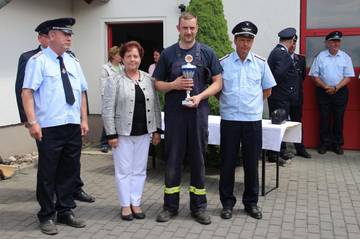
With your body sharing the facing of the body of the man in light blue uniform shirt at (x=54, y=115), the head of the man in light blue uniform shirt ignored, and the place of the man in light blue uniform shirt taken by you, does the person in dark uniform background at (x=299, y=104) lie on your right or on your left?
on your left

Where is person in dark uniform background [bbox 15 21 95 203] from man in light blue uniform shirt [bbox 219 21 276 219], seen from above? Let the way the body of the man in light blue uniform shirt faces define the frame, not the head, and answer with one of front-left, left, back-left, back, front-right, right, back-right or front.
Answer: right

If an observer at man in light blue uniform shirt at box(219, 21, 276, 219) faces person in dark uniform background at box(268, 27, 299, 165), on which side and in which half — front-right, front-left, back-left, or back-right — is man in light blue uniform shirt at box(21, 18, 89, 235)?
back-left

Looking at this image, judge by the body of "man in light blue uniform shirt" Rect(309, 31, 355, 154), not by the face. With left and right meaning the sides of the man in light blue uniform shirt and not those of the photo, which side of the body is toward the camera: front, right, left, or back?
front

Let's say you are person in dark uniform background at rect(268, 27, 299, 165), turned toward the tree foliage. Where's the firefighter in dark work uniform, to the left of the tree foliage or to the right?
left

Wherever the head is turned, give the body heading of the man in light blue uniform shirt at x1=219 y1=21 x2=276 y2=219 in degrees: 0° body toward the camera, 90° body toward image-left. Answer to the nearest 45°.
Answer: approximately 0°

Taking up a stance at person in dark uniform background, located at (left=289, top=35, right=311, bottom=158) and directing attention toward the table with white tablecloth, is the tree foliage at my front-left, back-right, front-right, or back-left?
front-right
